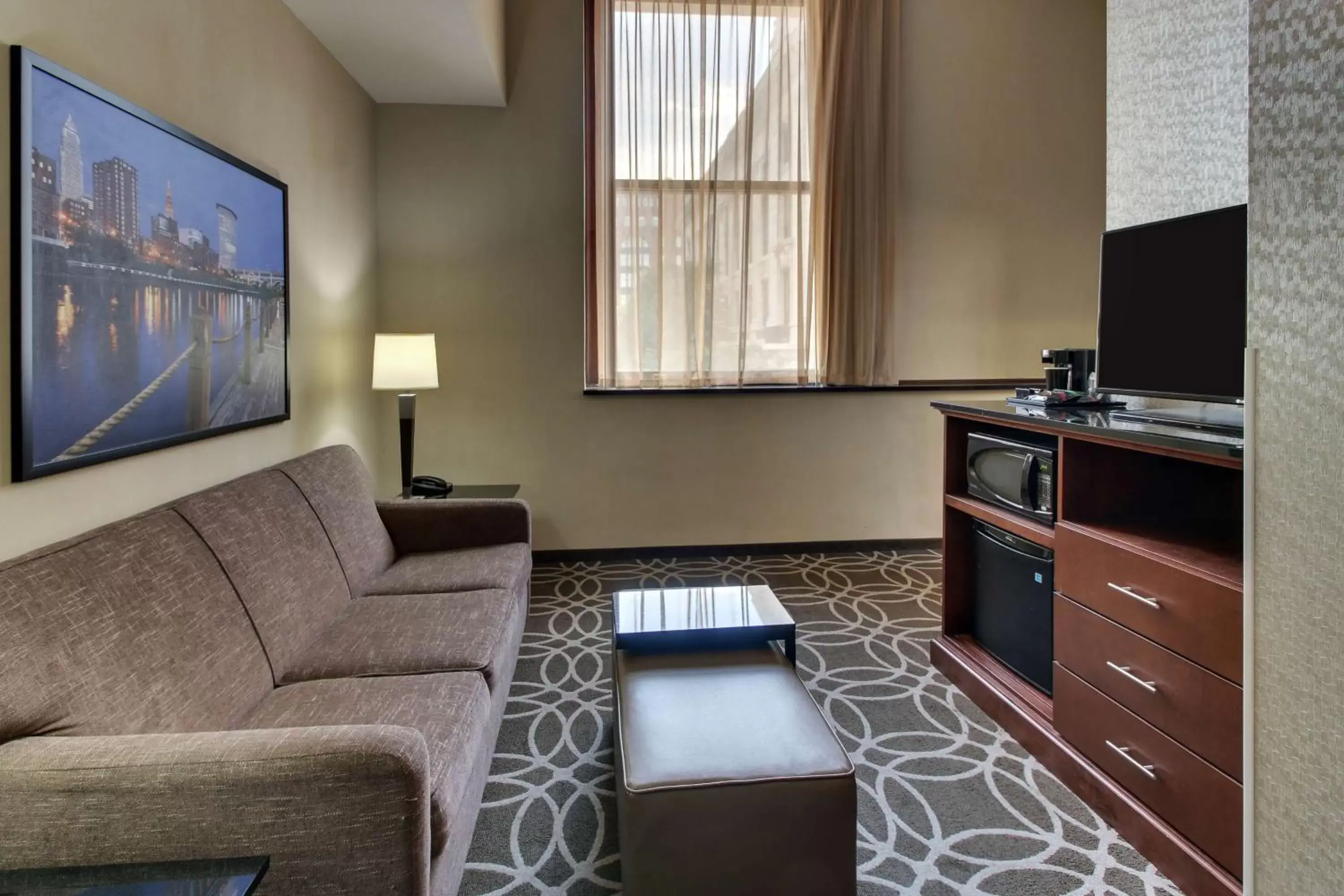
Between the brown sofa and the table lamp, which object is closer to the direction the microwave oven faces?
the brown sofa

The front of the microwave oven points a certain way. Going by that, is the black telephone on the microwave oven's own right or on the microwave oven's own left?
on the microwave oven's own right

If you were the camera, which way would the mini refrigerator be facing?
facing the viewer and to the left of the viewer

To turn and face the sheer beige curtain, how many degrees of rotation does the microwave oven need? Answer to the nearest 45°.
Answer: approximately 90° to its right

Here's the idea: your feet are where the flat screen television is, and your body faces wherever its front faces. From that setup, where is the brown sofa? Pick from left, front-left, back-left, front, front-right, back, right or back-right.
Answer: front

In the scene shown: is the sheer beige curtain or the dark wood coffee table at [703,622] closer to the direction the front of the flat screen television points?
the dark wood coffee table

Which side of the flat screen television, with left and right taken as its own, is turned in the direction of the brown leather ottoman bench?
front

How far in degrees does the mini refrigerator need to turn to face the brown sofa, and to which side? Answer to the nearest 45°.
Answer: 0° — it already faces it

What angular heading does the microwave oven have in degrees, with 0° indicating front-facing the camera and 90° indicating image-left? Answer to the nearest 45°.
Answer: approximately 45°
